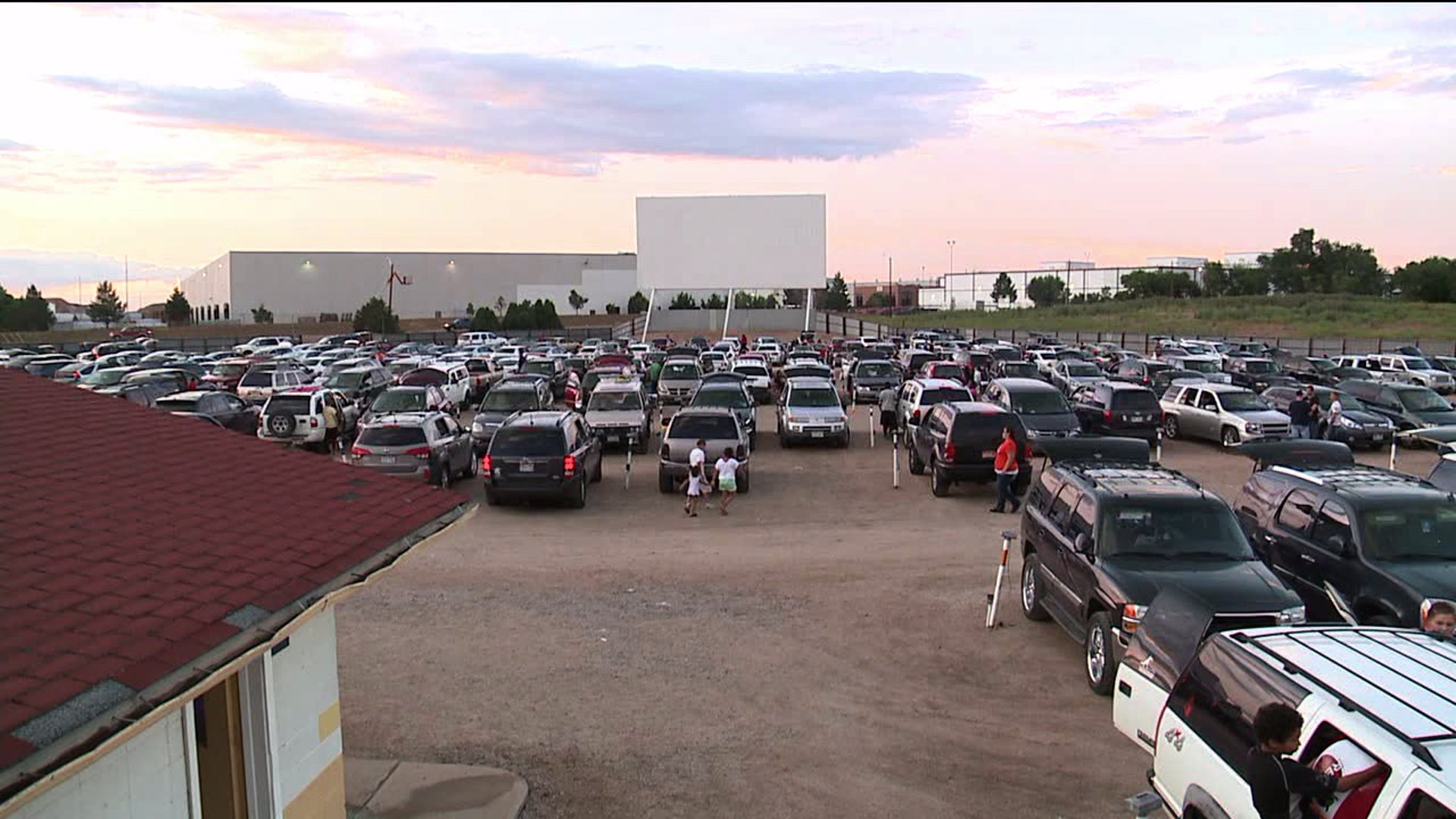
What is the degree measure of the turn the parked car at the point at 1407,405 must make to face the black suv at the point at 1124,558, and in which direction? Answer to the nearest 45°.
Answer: approximately 45° to its right

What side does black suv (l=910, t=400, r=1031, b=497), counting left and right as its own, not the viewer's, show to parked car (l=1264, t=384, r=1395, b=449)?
right

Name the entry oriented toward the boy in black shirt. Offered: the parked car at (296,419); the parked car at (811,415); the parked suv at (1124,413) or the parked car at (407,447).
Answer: the parked car at (811,415)

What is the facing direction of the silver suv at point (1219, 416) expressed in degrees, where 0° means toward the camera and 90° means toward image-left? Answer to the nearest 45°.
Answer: approximately 315°

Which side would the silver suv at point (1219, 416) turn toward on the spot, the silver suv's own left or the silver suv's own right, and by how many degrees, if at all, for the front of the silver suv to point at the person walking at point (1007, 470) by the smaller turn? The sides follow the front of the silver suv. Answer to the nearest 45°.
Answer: approximately 45° to the silver suv's own right

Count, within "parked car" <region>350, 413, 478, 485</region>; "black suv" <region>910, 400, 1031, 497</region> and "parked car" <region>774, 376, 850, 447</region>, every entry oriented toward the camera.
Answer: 1

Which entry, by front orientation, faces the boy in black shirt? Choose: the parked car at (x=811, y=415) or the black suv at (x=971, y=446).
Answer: the parked car

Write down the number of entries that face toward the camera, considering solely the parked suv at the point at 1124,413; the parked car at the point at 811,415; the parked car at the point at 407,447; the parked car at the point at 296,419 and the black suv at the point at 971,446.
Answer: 1

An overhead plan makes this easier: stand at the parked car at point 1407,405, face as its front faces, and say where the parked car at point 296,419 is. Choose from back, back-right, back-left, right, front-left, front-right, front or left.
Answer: right

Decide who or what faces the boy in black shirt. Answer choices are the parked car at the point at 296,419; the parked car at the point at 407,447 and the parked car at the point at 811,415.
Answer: the parked car at the point at 811,415

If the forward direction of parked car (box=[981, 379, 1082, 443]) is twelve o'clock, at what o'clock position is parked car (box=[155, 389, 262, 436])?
parked car (box=[155, 389, 262, 436]) is roughly at 4 o'clock from parked car (box=[981, 379, 1082, 443]).

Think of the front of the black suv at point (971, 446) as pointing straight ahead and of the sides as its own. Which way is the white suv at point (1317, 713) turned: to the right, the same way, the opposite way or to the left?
the opposite way

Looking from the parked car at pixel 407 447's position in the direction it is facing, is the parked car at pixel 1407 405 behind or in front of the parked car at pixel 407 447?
in front

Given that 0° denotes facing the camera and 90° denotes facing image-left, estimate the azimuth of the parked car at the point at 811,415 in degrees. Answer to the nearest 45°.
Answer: approximately 0°
